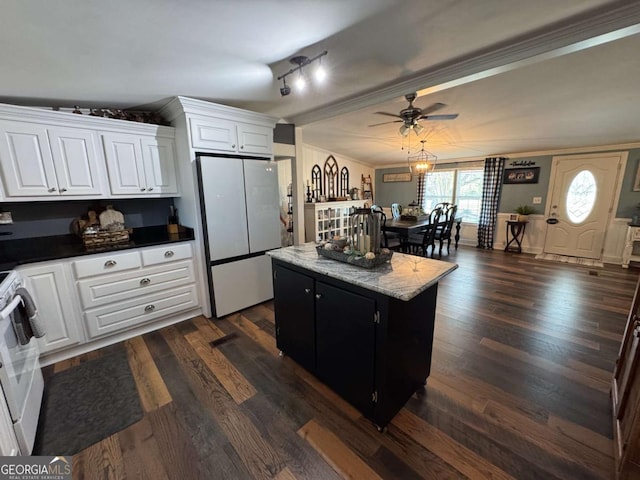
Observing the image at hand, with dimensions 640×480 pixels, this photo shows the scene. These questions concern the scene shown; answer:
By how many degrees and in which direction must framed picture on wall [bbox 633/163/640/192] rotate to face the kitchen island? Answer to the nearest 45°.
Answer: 0° — it already faces it

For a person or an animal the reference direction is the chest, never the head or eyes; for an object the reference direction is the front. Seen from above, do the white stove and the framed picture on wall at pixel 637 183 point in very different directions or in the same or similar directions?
very different directions

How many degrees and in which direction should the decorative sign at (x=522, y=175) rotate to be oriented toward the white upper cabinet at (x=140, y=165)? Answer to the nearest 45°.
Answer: approximately 45° to its right

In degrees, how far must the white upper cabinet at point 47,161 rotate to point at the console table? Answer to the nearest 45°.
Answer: approximately 45° to its left
